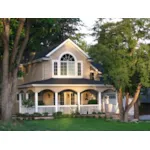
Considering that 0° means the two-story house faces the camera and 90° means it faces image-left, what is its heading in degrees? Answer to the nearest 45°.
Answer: approximately 0°
